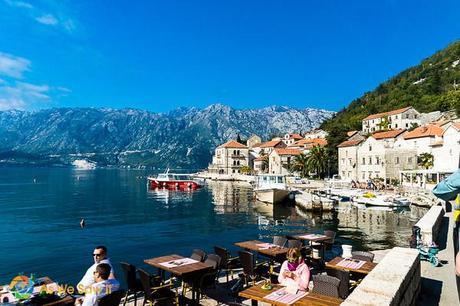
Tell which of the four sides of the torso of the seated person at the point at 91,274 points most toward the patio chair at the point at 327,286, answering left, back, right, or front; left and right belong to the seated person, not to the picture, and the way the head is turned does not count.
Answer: left

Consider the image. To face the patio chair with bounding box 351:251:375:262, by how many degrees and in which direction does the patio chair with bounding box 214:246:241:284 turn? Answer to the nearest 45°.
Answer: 0° — it already faces it

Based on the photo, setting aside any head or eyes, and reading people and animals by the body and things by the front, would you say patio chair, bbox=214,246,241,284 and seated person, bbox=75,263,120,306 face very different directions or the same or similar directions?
very different directions

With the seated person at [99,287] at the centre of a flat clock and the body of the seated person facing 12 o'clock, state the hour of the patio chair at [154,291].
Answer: The patio chair is roughly at 3 o'clock from the seated person.

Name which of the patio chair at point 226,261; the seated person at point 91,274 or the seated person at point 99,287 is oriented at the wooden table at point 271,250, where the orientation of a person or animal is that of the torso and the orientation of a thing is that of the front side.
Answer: the patio chair

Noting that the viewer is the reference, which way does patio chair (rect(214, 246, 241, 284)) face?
facing to the right of the viewer

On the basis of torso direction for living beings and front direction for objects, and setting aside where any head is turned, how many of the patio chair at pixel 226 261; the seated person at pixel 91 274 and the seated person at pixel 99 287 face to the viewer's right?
1

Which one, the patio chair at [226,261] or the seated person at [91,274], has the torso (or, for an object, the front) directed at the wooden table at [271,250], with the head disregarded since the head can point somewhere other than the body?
the patio chair

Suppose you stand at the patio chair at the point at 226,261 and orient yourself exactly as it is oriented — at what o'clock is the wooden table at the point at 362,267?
The wooden table is roughly at 1 o'clock from the patio chair.

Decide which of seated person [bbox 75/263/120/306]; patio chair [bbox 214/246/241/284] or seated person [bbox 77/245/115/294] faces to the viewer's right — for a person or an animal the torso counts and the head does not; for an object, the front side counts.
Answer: the patio chair

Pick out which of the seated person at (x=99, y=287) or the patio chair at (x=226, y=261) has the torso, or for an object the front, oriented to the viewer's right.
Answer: the patio chair

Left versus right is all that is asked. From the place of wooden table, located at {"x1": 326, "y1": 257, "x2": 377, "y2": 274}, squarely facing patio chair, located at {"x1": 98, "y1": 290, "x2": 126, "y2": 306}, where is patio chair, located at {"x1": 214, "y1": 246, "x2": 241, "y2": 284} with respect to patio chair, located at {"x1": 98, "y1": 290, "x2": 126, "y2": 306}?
right

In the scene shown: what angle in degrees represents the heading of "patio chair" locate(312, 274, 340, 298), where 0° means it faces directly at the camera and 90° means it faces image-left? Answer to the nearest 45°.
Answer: approximately 225°

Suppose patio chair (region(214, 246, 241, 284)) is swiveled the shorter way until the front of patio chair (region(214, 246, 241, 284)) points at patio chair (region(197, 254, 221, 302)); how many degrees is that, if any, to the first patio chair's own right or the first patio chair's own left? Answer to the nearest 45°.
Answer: approximately 90° to the first patio chair's own right

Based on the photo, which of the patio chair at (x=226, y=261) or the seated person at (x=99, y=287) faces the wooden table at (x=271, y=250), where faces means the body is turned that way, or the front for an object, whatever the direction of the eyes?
the patio chair

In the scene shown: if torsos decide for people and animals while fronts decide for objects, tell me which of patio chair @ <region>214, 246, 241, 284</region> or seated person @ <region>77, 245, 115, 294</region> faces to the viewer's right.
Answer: the patio chair
